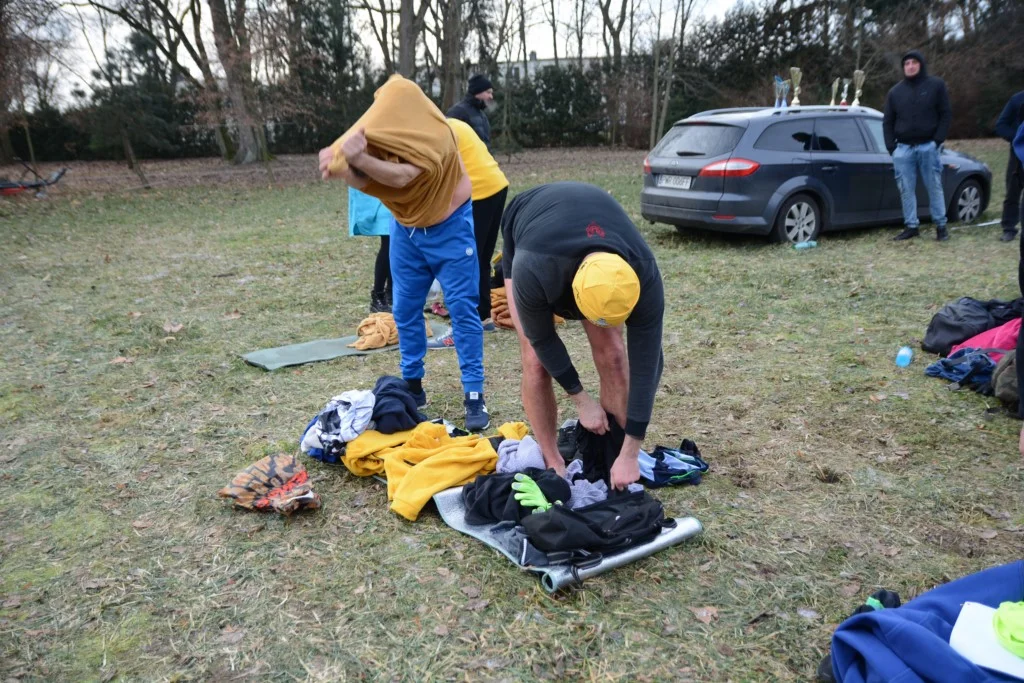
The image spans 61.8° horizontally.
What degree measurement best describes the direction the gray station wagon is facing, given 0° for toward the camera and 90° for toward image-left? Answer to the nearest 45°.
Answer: approximately 225°

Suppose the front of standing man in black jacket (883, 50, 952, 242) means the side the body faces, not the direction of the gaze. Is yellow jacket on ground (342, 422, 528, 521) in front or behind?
in front

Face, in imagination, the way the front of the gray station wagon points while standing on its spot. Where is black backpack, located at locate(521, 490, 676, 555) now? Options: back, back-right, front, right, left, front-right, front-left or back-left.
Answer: back-right

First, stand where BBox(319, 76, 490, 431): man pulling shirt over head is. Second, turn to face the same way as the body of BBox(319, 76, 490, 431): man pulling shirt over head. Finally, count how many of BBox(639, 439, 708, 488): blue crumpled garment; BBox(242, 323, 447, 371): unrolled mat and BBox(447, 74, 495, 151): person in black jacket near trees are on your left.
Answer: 1

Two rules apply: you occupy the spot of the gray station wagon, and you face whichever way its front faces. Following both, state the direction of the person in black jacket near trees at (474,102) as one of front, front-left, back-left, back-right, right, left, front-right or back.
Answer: back

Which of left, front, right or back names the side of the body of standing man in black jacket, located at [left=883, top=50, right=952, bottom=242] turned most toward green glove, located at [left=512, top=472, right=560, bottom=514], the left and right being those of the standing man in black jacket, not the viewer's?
front
